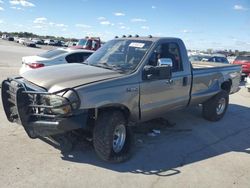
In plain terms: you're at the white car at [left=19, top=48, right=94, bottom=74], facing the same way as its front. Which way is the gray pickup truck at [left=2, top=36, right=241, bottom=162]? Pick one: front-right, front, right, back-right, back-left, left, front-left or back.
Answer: back-right

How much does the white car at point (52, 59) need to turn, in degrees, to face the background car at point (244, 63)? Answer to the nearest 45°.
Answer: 0° — it already faces it

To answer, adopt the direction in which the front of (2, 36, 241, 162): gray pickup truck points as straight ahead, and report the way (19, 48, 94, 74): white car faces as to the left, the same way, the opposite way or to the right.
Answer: the opposite way

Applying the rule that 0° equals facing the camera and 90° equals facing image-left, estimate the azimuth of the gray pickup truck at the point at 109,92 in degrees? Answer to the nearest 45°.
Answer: approximately 45°

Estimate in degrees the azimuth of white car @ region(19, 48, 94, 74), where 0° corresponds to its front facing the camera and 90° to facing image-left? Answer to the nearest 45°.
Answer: approximately 225°

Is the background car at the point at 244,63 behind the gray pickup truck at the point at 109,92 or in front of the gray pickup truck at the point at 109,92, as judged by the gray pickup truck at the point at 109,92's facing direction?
behind

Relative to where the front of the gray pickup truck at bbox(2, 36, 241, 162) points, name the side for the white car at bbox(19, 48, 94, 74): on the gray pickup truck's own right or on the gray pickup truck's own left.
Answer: on the gray pickup truck's own right

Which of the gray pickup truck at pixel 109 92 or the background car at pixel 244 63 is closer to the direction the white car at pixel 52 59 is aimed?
the background car
